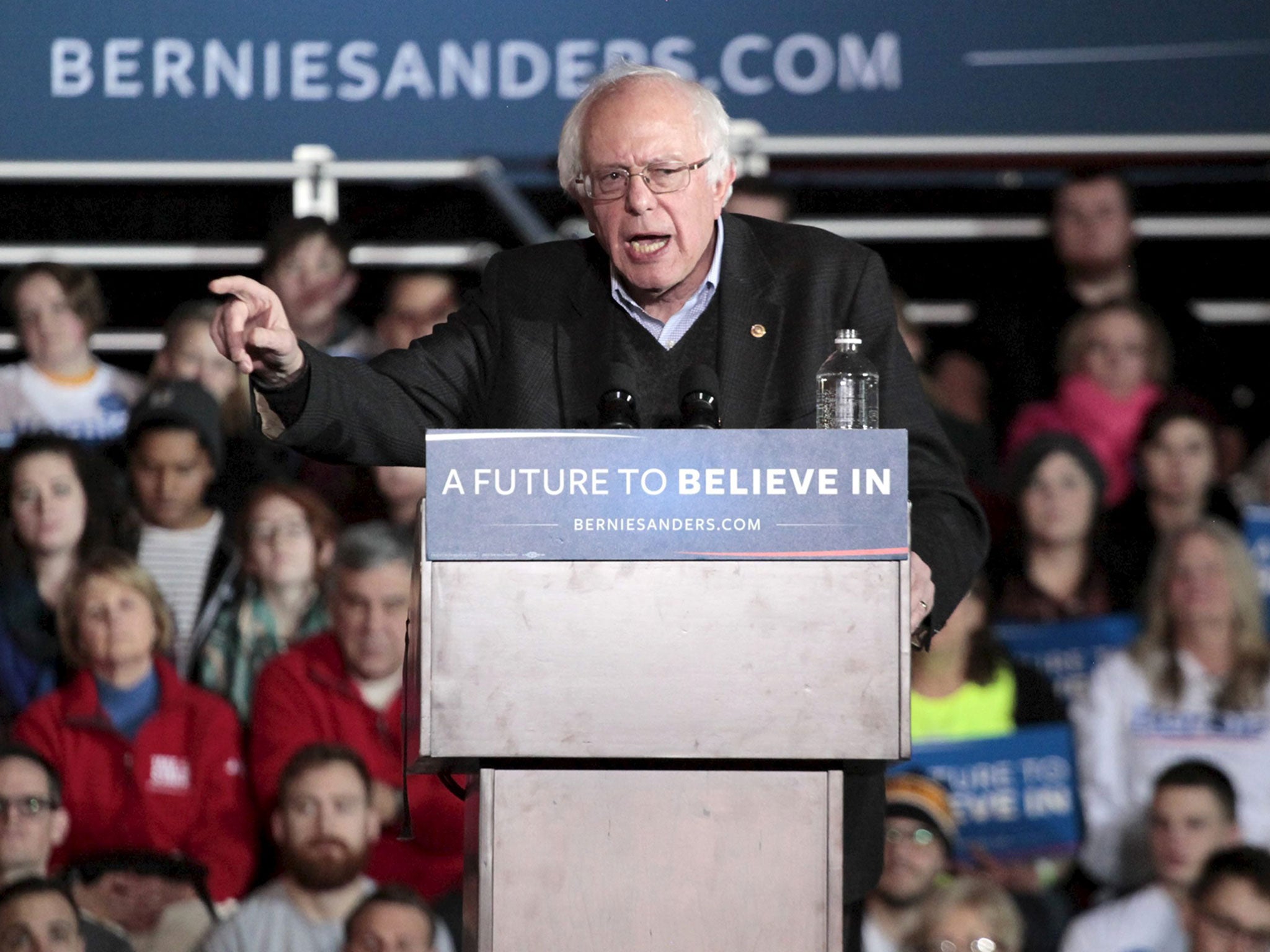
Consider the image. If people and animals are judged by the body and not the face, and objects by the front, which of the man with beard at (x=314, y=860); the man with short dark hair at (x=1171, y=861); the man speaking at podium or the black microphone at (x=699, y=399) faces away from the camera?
the black microphone

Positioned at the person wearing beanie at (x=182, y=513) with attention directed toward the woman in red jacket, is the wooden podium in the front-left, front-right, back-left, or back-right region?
front-left

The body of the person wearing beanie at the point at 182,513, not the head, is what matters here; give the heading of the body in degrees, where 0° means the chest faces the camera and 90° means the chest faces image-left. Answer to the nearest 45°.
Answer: approximately 0°

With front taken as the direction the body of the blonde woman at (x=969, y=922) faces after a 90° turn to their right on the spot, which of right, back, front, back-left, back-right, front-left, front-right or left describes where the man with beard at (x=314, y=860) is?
front

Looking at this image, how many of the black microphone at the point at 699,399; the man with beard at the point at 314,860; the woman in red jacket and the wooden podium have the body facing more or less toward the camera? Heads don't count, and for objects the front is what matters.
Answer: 3

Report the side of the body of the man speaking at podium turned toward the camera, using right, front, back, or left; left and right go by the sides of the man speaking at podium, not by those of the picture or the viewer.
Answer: front

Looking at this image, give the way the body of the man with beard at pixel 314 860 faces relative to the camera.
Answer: toward the camera

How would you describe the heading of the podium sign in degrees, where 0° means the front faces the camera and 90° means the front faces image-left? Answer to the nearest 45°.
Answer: approximately 0°

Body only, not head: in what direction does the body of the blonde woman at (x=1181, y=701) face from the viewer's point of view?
toward the camera
